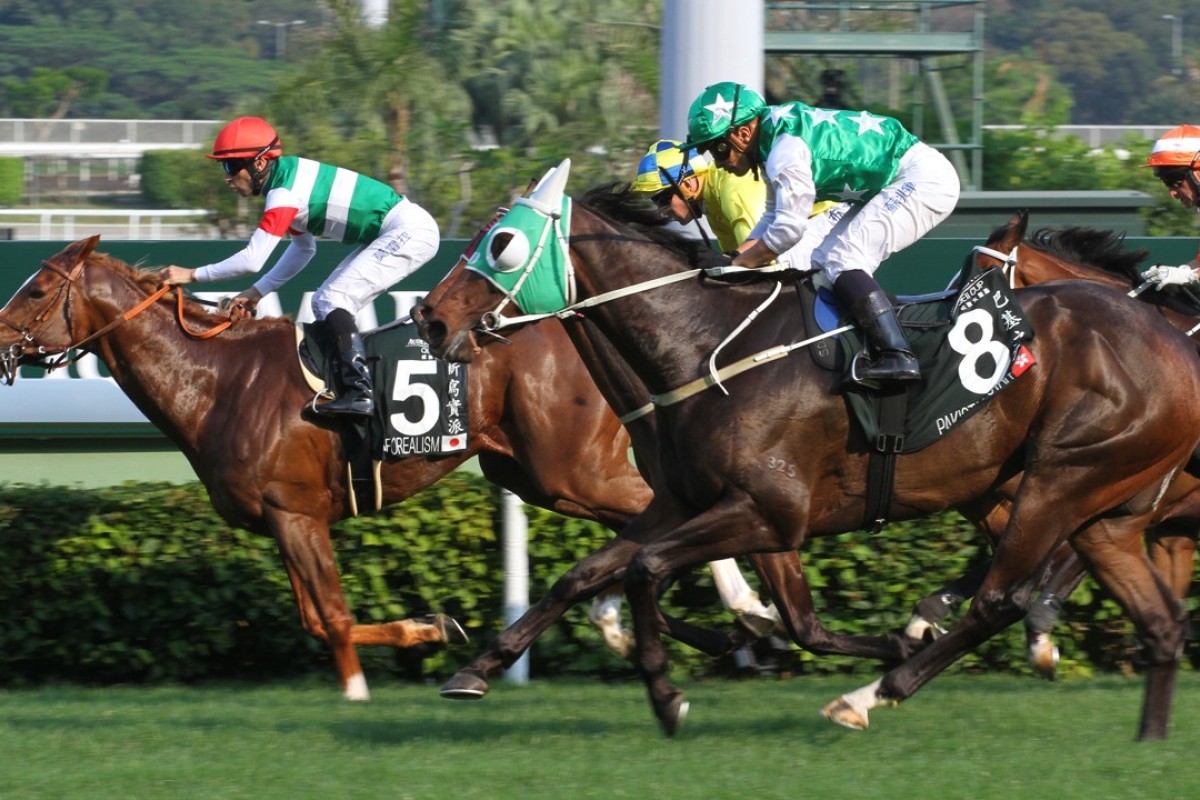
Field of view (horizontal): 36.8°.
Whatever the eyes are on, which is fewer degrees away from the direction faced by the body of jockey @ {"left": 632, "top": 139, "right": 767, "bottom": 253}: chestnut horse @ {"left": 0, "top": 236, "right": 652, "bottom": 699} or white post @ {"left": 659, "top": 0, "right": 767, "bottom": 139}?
the chestnut horse

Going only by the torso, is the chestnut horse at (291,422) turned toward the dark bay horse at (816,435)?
no

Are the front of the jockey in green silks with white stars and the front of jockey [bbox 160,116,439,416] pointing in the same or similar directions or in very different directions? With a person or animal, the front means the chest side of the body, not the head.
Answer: same or similar directions

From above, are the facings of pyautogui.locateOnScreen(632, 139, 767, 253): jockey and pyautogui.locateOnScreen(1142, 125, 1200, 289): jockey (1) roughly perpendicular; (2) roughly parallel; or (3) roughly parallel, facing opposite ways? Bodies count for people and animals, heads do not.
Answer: roughly parallel

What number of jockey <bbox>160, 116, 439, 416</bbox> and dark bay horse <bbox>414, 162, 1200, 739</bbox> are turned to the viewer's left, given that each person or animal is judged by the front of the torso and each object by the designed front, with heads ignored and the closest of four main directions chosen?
2

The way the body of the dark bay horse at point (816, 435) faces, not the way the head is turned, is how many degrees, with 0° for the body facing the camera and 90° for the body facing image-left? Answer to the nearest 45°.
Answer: approximately 90°

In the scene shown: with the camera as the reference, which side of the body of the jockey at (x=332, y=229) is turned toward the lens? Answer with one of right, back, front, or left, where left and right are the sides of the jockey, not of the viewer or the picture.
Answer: left

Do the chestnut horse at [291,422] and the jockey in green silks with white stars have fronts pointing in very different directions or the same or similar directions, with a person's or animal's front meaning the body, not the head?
same or similar directions

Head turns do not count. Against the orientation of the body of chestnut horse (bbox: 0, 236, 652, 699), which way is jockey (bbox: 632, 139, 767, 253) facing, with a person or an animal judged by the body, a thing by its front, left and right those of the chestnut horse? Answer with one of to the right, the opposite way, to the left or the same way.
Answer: the same way

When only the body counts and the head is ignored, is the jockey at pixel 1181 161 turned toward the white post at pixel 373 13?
no

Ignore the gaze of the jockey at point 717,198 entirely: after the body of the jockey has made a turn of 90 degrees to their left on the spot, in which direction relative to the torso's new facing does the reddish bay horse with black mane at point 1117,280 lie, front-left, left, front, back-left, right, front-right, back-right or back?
left

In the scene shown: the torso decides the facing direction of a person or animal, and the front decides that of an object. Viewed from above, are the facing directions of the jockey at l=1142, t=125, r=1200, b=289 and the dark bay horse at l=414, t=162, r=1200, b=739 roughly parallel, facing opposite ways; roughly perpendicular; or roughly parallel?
roughly parallel

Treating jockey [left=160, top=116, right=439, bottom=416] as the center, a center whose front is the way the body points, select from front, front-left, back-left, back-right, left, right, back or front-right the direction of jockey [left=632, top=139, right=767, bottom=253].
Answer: back

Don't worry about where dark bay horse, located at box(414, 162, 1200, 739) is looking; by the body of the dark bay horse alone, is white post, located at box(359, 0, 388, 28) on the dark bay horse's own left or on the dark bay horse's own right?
on the dark bay horse's own right

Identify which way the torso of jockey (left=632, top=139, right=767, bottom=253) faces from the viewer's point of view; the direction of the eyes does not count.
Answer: to the viewer's left

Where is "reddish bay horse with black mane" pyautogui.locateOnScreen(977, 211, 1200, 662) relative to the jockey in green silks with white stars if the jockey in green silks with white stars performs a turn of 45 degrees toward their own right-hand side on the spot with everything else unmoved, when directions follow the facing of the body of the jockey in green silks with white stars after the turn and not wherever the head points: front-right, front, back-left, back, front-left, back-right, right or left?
right

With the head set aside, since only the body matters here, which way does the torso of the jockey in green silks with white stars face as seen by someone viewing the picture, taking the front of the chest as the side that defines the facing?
to the viewer's left

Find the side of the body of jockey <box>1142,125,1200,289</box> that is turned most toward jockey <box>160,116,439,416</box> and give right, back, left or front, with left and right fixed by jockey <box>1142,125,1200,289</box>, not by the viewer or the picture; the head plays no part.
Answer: front

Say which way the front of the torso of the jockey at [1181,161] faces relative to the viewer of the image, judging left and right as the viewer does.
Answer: facing to the left of the viewer

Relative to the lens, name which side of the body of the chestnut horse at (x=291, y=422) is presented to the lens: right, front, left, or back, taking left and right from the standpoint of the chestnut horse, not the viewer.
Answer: left

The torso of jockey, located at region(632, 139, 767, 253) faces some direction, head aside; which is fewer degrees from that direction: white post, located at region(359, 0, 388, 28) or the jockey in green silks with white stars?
the white post
